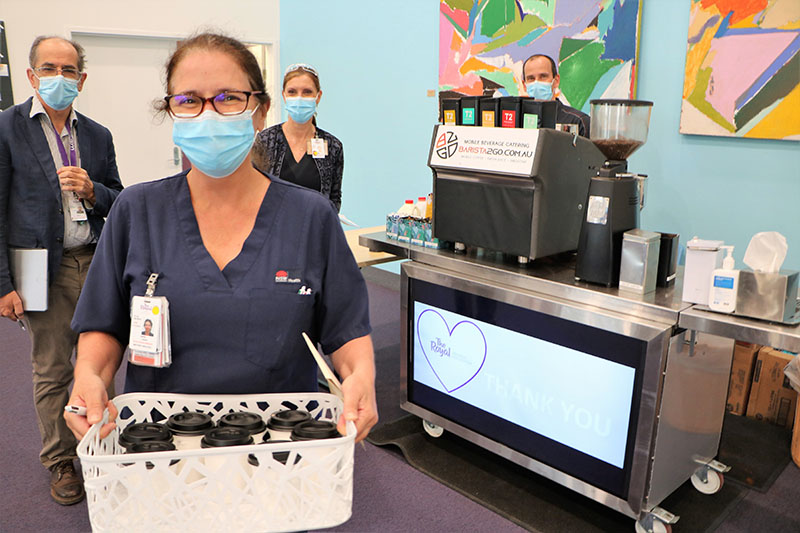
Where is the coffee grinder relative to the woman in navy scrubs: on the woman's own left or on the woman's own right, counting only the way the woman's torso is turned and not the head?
on the woman's own left

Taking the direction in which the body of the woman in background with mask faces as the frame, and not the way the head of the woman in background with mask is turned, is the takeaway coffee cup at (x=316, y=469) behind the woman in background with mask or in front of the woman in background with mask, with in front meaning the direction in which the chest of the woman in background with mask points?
in front

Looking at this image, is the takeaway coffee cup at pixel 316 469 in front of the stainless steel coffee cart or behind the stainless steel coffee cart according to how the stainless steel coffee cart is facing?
in front

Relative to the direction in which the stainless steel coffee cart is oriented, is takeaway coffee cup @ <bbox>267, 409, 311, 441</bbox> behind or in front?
in front

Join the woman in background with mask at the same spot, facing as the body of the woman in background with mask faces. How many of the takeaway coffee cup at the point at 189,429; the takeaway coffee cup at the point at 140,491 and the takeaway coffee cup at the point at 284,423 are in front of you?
3

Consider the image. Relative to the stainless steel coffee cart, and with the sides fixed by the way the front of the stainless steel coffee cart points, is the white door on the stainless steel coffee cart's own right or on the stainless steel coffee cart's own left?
on the stainless steel coffee cart's own right

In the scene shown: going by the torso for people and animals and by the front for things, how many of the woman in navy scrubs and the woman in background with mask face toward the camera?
2

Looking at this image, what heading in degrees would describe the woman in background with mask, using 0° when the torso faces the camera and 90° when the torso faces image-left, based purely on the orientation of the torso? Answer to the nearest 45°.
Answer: approximately 0°

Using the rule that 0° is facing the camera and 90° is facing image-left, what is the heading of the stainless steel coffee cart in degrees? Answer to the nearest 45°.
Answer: approximately 45°

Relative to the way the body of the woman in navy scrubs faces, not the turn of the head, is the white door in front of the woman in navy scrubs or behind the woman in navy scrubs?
behind
